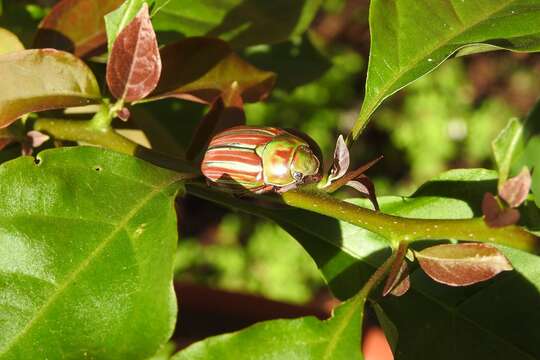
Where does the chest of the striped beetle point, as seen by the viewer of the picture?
to the viewer's right
